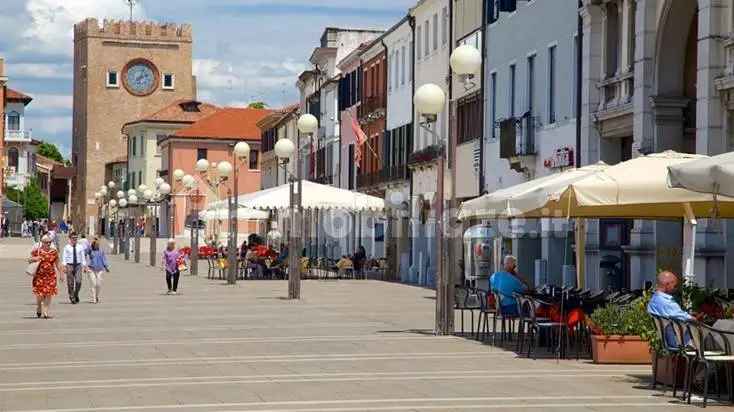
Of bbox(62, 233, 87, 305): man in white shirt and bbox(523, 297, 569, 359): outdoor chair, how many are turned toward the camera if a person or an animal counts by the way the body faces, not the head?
1

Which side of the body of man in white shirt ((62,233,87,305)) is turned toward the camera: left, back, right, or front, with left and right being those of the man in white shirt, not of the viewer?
front

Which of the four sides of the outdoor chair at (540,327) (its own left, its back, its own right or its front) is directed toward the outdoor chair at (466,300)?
left

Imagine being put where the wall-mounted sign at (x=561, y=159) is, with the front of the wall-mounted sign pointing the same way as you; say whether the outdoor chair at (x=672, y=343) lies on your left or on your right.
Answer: on your left

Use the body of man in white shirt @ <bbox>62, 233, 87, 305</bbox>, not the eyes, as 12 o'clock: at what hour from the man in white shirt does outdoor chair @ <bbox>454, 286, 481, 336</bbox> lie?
The outdoor chair is roughly at 11 o'clock from the man in white shirt.

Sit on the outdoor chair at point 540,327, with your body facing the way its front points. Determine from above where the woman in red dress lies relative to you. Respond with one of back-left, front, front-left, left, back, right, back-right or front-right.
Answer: back-left

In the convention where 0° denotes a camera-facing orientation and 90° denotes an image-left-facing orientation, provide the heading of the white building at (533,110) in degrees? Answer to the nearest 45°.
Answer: approximately 45°

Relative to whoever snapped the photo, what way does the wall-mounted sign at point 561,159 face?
facing the viewer and to the left of the viewer
